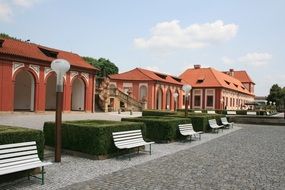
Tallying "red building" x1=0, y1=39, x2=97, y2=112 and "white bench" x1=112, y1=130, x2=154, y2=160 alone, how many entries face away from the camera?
0

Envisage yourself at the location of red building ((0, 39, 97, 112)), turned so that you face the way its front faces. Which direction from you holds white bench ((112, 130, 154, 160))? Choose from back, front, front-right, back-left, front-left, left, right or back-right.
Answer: front-right

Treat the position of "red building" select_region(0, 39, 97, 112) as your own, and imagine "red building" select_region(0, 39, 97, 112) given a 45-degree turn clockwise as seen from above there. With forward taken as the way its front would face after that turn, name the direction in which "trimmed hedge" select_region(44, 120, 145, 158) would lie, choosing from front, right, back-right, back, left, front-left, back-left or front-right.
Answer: front

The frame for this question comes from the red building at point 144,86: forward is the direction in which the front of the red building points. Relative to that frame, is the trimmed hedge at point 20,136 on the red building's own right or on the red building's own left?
on the red building's own right

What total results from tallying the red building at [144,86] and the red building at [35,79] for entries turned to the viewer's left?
0

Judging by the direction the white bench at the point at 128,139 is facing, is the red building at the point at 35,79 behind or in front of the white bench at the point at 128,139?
behind

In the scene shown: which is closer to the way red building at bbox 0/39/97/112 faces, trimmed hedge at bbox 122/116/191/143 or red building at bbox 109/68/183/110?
the trimmed hedge

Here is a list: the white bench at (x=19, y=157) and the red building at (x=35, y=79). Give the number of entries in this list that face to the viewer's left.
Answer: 0

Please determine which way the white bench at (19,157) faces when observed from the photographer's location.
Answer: facing the viewer and to the right of the viewer

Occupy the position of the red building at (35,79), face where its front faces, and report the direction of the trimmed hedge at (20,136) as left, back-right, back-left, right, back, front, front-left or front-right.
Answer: front-right

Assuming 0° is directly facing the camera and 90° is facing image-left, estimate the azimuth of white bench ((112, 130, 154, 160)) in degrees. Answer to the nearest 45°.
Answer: approximately 315°

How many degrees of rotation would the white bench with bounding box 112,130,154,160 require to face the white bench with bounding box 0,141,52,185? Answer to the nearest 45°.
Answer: approximately 90° to its right

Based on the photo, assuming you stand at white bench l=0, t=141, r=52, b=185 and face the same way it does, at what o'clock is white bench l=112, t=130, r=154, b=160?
white bench l=112, t=130, r=154, b=160 is roughly at 9 o'clock from white bench l=0, t=141, r=52, b=185.
